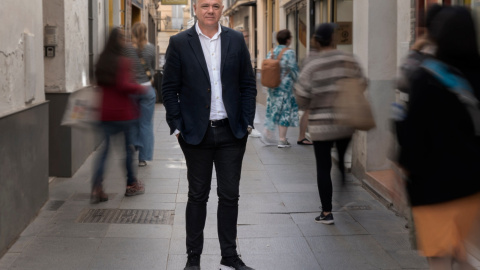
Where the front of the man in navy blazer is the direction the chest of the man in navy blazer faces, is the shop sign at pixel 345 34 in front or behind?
behind

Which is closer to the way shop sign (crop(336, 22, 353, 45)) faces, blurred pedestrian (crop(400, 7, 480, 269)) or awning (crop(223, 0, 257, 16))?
the blurred pedestrian

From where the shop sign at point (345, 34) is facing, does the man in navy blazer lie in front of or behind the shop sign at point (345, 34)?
in front

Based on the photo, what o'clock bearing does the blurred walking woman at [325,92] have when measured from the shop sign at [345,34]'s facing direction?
The blurred walking woman is roughly at 12 o'clock from the shop sign.

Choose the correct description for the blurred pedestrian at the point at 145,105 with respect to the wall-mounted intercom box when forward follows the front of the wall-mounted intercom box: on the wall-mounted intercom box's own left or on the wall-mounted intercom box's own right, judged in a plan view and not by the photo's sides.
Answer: on the wall-mounted intercom box's own left

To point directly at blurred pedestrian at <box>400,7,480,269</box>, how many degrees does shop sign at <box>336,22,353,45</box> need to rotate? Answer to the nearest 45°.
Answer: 0° — it already faces them

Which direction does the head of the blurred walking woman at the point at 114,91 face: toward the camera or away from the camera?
away from the camera

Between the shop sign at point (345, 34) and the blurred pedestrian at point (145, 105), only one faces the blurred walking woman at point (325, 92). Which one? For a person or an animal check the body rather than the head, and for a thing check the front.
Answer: the shop sign

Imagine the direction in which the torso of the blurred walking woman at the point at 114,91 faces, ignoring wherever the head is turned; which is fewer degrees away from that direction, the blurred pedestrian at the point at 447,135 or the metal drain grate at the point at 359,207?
the metal drain grate

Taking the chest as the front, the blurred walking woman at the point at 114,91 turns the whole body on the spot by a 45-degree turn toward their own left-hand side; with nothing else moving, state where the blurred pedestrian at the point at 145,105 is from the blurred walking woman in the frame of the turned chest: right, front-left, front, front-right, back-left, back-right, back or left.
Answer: front

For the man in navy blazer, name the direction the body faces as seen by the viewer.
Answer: toward the camera

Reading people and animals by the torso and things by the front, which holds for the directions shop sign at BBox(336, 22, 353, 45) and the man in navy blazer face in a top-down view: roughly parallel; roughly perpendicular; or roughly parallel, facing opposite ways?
roughly parallel

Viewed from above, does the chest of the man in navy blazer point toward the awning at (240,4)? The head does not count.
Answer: no
